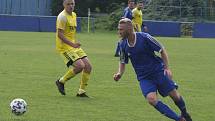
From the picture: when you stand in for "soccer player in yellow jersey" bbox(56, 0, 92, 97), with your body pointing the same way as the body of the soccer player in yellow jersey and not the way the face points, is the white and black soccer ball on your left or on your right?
on your right

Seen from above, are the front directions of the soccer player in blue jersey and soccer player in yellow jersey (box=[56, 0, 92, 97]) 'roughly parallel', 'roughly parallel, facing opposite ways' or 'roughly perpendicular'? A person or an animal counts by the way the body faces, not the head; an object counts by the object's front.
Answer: roughly perpendicular

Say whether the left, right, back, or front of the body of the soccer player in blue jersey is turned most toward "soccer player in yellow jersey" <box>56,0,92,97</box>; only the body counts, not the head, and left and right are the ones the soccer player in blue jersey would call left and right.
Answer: right

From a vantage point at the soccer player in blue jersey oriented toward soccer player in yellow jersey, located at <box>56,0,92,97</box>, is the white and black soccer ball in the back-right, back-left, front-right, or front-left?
front-left

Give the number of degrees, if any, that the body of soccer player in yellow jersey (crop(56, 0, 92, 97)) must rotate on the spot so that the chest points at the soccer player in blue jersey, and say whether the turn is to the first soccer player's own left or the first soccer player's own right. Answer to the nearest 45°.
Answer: approximately 45° to the first soccer player's own right

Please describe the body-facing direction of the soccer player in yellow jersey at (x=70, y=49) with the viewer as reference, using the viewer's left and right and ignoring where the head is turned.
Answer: facing the viewer and to the right of the viewer

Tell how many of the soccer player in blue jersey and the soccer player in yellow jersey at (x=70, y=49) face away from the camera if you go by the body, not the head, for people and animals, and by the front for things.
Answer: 0

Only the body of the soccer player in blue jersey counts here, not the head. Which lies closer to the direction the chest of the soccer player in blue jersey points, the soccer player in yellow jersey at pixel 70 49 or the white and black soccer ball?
the white and black soccer ball

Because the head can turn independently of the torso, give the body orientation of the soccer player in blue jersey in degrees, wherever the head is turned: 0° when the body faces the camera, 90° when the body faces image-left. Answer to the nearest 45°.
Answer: approximately 45°
